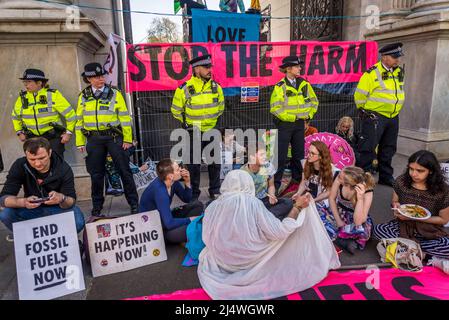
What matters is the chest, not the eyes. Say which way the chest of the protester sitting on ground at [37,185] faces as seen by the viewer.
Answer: toward the camera

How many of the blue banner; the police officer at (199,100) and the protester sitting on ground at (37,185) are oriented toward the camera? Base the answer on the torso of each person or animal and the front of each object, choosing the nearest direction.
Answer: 3

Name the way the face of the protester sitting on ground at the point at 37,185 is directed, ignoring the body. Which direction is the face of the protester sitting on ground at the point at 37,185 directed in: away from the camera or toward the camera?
toward the camera

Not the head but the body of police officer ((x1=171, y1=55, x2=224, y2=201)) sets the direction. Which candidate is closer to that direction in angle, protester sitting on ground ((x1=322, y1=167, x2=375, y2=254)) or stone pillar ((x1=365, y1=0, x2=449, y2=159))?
the protester sitting on ground

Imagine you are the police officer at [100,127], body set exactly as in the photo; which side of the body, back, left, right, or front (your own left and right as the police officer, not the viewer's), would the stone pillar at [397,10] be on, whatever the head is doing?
left

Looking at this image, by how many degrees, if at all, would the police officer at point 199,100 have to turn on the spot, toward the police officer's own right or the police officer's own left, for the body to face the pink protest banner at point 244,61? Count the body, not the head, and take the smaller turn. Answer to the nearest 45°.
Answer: approximately 135° to the police officer's own left

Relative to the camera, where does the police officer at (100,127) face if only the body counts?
toward the camera

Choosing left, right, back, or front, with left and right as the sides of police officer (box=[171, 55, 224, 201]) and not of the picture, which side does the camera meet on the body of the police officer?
front

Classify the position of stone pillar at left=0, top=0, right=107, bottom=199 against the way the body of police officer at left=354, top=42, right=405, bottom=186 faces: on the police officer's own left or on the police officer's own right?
on the police officer's own right

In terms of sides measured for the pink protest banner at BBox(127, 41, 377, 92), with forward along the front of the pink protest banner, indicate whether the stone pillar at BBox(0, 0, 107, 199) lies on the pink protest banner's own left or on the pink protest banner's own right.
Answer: on the pink protest banner's own right

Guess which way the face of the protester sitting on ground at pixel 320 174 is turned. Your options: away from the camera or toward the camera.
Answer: toward the camera

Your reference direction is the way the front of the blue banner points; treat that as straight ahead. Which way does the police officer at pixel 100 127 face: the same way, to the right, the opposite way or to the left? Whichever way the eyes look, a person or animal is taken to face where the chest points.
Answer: the same way

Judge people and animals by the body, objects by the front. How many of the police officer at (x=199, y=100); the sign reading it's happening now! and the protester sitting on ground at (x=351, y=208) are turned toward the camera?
3

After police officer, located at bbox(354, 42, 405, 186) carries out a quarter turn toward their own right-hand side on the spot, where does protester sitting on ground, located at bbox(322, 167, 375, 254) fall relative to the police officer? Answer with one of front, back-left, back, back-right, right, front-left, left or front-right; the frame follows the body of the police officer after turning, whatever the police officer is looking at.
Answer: front-left

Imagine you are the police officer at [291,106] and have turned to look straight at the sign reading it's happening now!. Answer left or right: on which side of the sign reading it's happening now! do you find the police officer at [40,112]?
right

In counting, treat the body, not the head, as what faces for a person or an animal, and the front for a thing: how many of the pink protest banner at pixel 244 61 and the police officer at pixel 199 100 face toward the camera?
2

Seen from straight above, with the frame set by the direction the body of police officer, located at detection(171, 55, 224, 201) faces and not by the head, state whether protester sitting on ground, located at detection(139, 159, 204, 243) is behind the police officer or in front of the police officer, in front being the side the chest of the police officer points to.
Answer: in front
